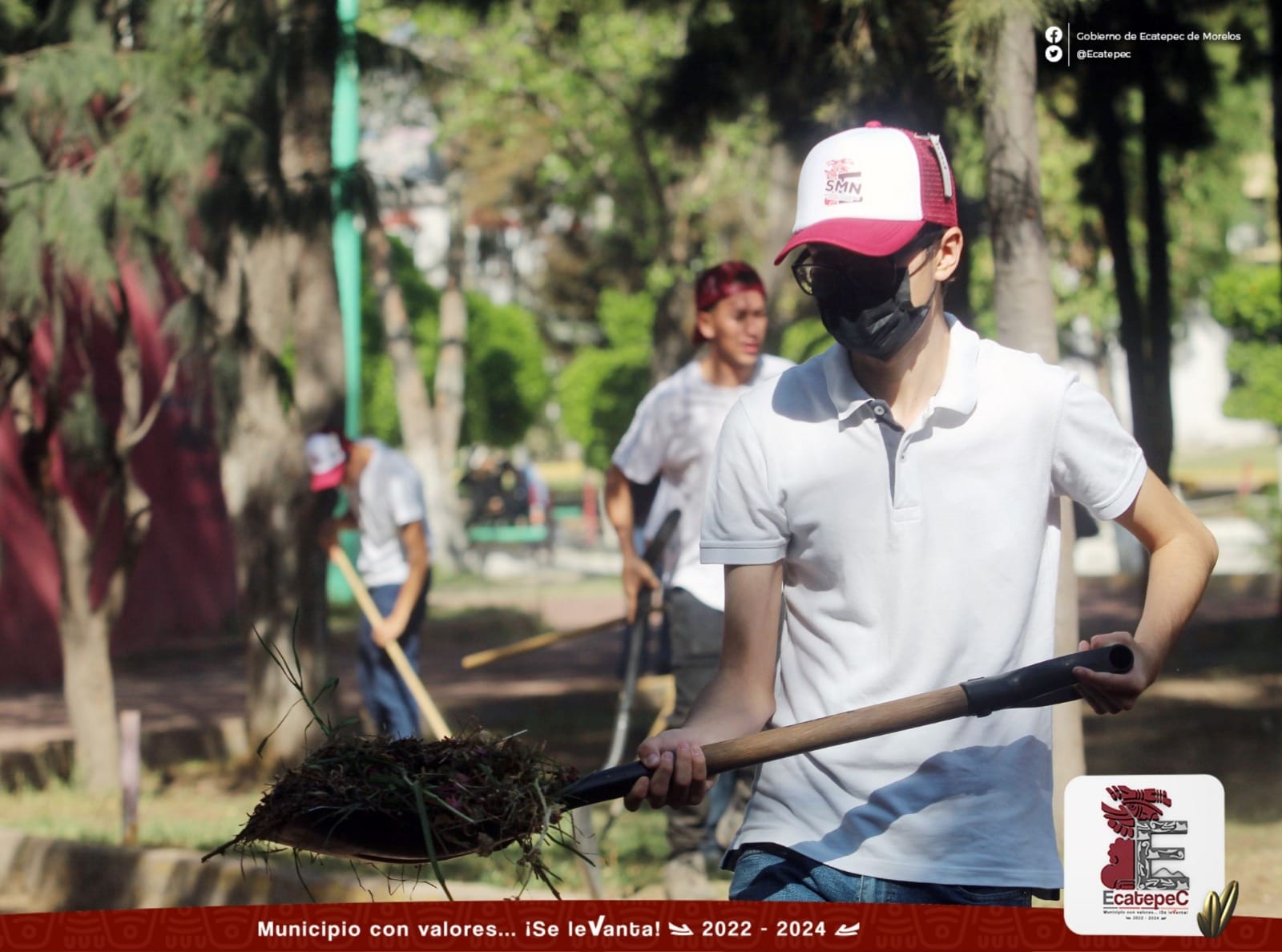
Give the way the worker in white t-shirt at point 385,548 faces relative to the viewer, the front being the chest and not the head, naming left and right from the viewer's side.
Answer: facing the viewer and to the left of the viewer

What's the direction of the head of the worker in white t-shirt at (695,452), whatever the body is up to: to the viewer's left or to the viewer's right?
to the viewer's right

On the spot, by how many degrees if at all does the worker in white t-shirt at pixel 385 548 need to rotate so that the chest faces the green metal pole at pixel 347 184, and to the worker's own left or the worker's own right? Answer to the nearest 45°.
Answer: approximately 135° to the worker's own right

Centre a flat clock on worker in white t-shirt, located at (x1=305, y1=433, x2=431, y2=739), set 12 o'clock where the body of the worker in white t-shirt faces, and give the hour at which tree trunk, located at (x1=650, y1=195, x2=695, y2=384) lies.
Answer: The tree trunk is roughly at 5 o'clock from the worker in white t-shirt.

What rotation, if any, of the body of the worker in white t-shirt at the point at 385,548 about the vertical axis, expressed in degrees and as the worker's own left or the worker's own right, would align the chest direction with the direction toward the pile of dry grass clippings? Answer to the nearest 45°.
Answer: approximately 45° to the worker's own left

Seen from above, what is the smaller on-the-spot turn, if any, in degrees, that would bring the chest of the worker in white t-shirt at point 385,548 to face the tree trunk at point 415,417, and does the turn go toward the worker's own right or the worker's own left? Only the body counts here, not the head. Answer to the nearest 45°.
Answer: approximately 135° to the worker's own right

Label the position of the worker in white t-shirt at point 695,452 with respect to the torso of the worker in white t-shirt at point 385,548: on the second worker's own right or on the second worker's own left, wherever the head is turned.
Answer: on the second worker's own left

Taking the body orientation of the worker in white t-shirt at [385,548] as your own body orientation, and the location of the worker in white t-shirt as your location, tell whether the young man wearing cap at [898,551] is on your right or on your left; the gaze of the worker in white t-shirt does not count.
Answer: on your left

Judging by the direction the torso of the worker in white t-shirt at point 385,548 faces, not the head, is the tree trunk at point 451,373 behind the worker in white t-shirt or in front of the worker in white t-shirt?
behind

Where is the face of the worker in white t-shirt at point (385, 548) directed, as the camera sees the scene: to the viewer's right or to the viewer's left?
to the viewer's left
